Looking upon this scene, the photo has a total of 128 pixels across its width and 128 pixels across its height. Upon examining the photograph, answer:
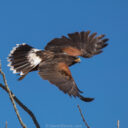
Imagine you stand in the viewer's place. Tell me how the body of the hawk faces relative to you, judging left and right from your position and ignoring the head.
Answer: facing to the right of the viewer
